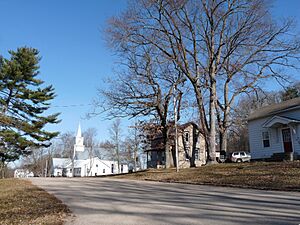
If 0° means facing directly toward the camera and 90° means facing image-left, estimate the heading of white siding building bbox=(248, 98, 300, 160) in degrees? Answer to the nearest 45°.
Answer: approximately 45°
